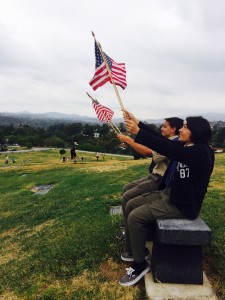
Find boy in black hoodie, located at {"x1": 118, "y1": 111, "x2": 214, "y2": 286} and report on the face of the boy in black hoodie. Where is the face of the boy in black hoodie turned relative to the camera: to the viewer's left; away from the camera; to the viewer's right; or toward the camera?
to the viewer's left

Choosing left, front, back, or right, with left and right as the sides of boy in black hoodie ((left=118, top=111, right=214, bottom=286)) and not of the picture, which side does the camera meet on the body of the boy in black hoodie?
left

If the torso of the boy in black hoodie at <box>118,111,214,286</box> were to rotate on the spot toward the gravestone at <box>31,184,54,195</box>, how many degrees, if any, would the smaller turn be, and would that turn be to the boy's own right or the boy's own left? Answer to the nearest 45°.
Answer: approximately 45° to the boy's own right
